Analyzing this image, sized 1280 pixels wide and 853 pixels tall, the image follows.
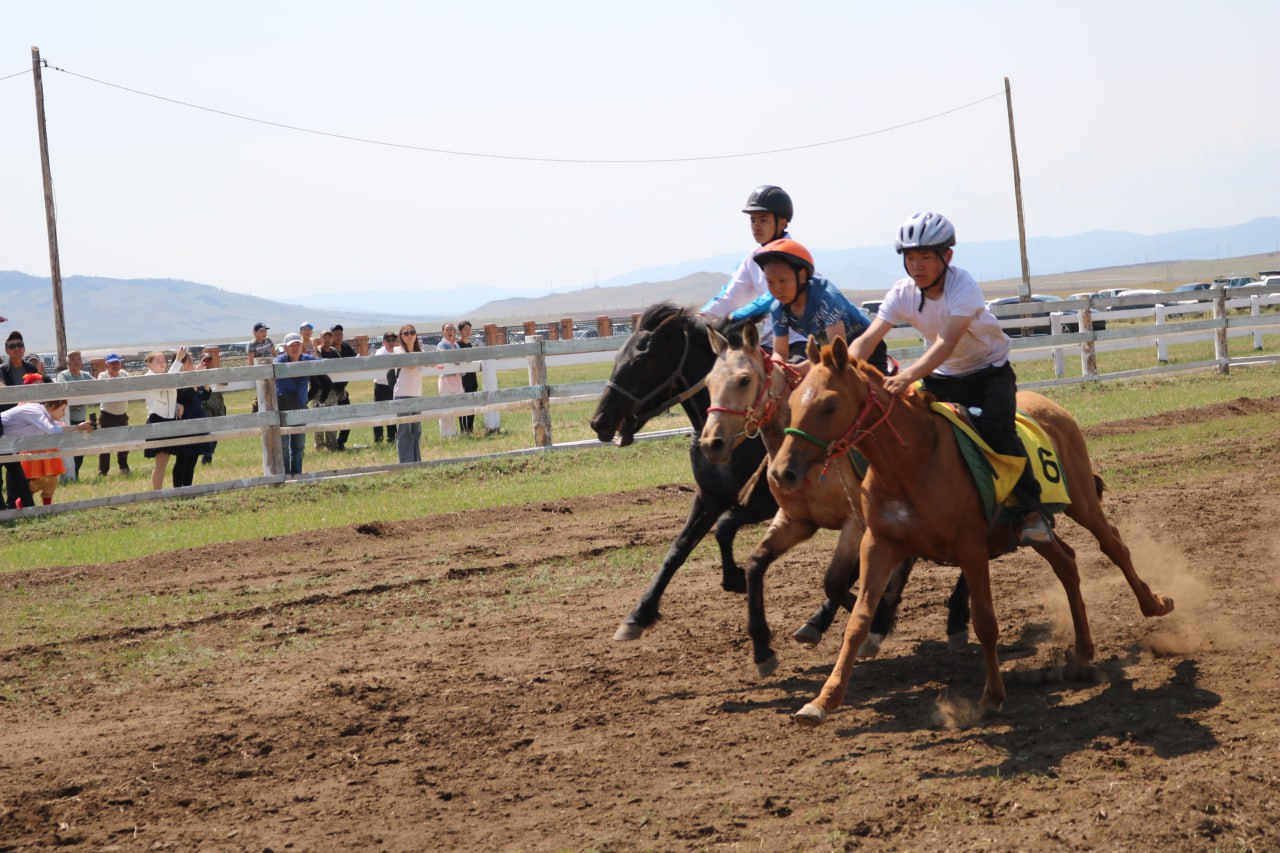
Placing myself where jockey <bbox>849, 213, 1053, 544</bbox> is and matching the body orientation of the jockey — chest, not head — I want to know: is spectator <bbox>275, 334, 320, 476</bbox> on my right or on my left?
on my right

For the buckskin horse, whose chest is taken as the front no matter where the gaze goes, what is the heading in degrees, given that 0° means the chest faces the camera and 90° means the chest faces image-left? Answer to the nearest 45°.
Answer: approximately 45°

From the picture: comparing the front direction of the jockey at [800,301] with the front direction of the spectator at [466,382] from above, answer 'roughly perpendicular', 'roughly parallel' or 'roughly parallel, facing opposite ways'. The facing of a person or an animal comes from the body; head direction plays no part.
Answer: roughly perpendicular

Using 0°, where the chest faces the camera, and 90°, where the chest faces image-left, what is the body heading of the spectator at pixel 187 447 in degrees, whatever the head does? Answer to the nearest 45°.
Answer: approximately 315°

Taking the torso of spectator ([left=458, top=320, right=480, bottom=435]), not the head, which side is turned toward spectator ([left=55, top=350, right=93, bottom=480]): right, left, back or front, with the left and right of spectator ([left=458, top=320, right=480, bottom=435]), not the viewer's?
right

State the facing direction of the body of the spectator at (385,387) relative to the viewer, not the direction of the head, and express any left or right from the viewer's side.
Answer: facing the viewer and to the right of the viewer

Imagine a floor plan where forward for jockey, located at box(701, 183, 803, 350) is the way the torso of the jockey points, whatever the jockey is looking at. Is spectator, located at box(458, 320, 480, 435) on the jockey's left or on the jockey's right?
on the jockey's right
